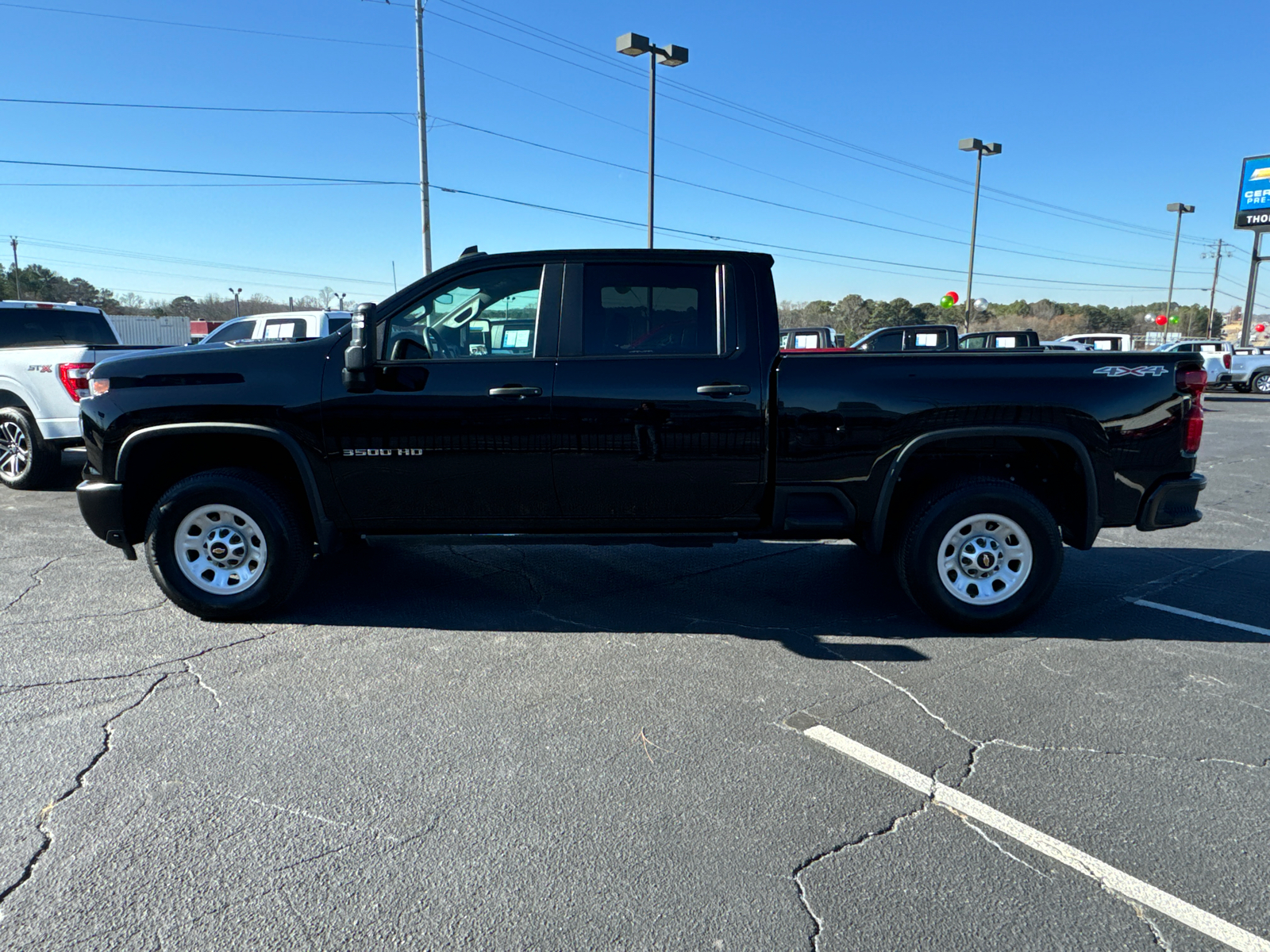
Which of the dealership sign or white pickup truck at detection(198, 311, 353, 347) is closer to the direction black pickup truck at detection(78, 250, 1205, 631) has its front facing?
the white pickup truck

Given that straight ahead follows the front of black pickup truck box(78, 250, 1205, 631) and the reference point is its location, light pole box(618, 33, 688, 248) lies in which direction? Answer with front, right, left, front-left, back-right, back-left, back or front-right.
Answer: right

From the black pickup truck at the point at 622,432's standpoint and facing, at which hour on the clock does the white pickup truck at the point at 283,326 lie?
The white pickup truck is roughly at 2 o'clock from the black pickup truck.

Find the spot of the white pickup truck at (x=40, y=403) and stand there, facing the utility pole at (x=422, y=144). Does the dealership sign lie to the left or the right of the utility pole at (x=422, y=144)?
right

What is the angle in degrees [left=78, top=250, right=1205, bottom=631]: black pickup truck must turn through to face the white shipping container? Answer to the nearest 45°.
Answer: approximately 45° to its right

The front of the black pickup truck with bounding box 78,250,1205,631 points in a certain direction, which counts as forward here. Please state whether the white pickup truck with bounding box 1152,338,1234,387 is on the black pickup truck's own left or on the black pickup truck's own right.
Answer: on the black pickup truck's own right

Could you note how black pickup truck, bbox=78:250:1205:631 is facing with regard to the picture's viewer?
facing to the left of the viewer

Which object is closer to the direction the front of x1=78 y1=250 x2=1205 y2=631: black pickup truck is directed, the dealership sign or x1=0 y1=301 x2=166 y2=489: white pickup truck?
the white pickup truck

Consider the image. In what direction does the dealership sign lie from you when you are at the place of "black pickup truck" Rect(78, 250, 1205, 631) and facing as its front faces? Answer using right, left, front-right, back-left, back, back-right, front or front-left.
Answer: back-right

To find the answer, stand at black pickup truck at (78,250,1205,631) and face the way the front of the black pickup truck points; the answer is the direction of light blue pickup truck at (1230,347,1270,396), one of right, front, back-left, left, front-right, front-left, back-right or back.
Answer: back-right

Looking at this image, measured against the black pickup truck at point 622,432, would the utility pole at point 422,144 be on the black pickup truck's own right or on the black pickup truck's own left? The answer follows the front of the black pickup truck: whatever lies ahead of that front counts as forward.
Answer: on the black pickup truck's own right
